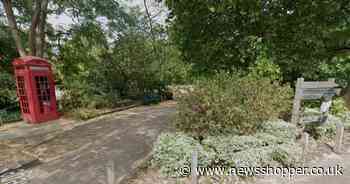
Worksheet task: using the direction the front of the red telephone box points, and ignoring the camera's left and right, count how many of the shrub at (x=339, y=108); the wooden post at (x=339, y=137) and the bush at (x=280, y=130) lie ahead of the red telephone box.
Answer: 3

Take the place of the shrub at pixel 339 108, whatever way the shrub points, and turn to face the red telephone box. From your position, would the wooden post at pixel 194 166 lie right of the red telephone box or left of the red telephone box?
left

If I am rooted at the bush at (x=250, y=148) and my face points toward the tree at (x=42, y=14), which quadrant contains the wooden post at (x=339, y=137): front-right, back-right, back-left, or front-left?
back-right

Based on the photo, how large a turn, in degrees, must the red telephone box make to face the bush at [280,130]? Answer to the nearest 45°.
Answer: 0° — it already faces it

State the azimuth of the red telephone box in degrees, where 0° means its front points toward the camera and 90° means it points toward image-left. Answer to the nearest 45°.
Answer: approximately 315°

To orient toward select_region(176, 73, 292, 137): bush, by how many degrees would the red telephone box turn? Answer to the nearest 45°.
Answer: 0° — it already faces it
